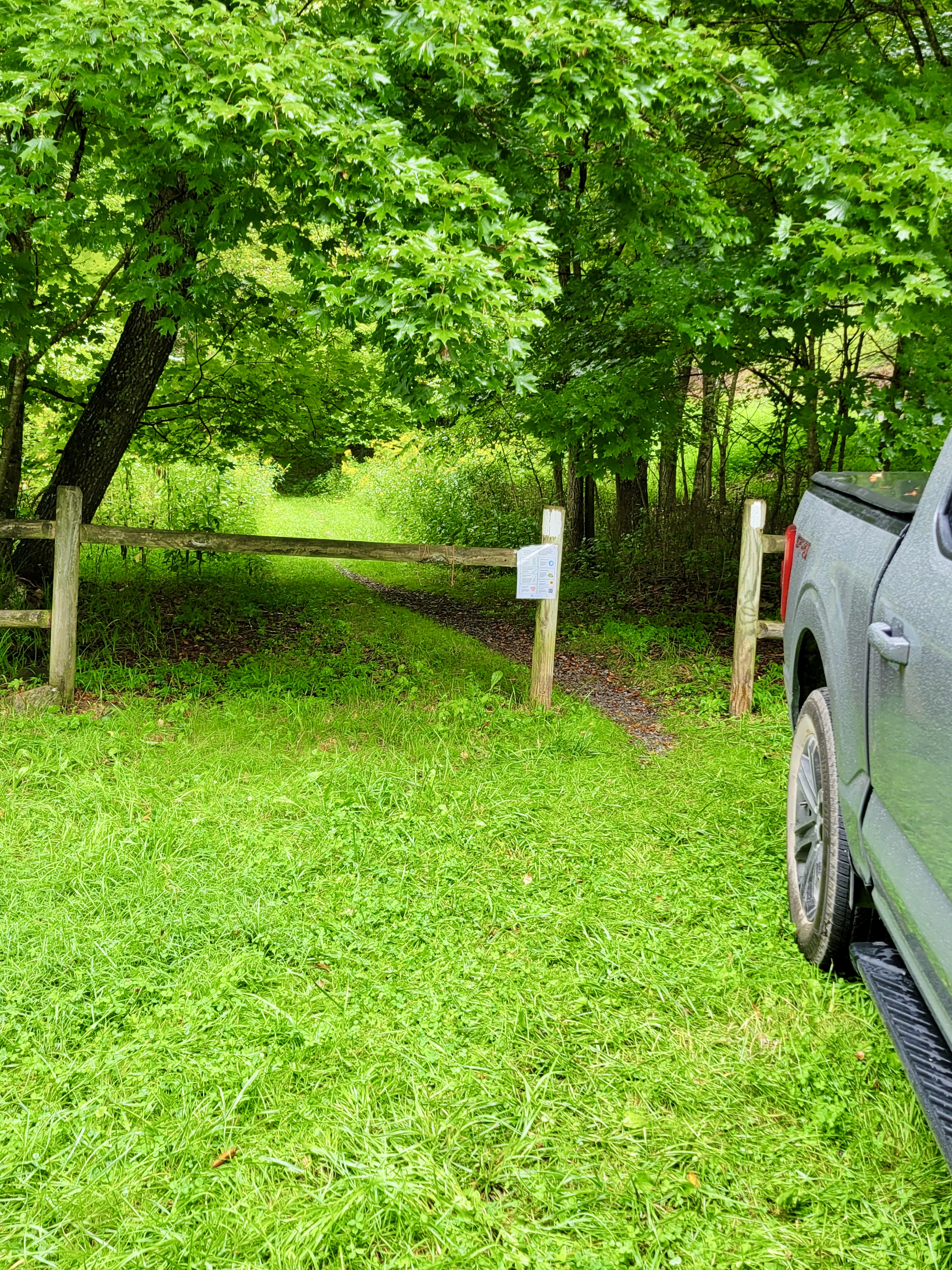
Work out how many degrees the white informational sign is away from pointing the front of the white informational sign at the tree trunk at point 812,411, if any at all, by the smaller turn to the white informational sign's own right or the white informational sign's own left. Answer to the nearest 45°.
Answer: approximately 135° to the white informational sign's own left

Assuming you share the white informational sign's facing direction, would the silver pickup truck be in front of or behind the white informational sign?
in front

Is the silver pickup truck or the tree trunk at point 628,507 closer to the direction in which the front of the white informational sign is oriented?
the silver pickup truck

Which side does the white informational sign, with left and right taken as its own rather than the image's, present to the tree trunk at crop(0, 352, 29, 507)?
right

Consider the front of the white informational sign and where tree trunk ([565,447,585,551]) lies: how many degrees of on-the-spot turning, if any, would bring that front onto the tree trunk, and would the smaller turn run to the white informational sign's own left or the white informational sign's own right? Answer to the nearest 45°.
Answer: approximately 180°

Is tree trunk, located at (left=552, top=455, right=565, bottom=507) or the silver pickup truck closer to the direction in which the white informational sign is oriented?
the silver pickup truck

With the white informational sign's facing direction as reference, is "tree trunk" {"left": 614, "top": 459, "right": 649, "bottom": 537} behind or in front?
behind

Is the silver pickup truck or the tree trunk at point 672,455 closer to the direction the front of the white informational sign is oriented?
the silver pickup truck

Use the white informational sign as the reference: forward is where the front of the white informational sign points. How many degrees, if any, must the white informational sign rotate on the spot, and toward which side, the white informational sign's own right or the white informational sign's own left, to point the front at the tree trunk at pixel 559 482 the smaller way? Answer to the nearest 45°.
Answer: approximately 180°

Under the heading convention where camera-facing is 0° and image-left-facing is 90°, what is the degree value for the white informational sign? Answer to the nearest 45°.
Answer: approximately 0°

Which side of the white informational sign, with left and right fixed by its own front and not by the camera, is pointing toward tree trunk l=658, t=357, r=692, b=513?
back
